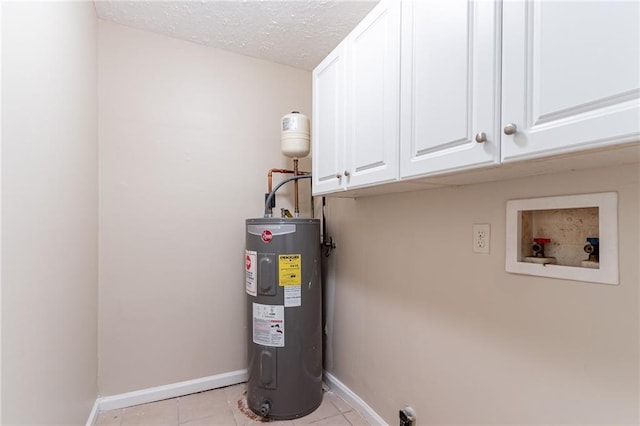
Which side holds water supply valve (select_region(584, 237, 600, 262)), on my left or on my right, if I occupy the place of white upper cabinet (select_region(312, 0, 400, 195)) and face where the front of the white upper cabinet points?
on my left

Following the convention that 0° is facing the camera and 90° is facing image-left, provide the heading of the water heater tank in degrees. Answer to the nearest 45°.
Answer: approximately 45°

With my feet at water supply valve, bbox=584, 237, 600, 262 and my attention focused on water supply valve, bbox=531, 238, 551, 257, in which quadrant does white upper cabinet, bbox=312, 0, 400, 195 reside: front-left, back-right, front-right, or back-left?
front-left

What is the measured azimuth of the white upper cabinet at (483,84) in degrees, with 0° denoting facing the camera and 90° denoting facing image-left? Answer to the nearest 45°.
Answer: approximately 45°

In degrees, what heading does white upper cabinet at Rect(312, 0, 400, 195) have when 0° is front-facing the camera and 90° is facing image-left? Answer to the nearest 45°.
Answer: approximately 45°

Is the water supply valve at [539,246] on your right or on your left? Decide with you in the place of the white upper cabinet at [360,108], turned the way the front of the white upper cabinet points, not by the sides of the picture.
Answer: on your left

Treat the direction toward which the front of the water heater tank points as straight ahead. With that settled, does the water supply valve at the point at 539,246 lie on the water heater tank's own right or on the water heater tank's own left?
on the water heater tank's own left
